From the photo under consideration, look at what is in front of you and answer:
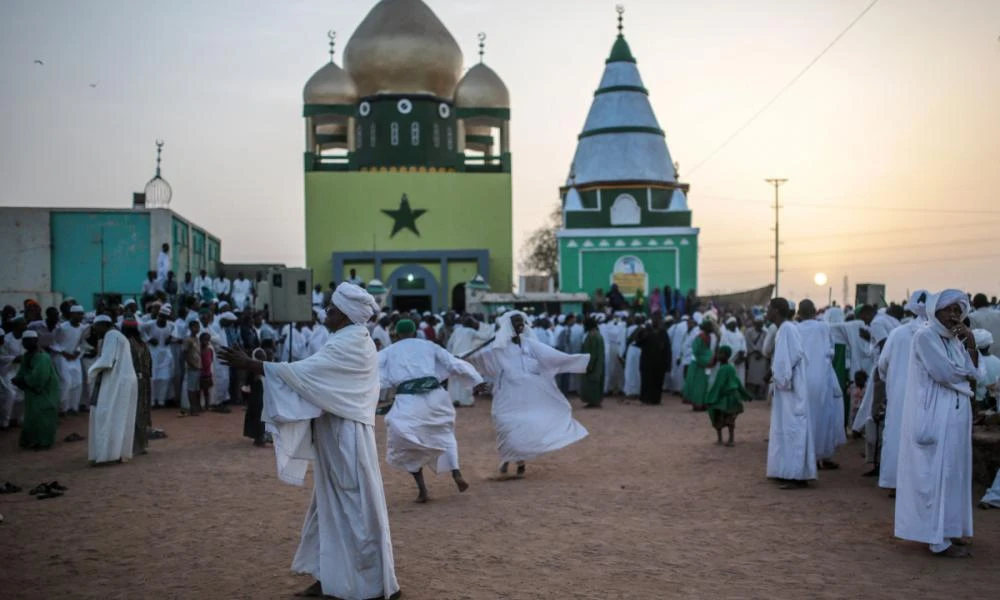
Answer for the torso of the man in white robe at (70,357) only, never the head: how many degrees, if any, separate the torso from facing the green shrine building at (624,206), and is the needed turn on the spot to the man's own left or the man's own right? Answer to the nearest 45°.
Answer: approximately 90° to the man's own left

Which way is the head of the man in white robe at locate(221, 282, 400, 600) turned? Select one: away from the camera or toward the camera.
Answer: away from the camera

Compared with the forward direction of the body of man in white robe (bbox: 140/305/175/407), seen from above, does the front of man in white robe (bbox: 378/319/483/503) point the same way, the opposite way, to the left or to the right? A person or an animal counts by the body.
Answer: the opposite way

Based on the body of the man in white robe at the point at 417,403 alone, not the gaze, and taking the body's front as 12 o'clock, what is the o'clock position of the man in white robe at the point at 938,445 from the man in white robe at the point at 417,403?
the man in white robe at the point at 938,445 is roughly at 4 o'clock from the man in white robe at the point at 417,403.

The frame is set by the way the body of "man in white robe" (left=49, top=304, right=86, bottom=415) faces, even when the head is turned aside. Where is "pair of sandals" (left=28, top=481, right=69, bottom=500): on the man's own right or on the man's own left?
on the man's own right

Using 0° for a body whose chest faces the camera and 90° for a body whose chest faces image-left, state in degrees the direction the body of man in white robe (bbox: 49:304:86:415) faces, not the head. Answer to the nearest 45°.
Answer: approximately 315°

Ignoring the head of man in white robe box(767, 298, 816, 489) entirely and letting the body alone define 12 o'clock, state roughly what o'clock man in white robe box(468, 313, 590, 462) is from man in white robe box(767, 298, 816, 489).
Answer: man in white robe box(468, 313, 590, 462) is roughly at 12 o'clock from man in white robe box(767, 298, 816, 489).

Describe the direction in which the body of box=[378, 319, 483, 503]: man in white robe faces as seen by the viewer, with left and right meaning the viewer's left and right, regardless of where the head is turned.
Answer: facing away from the viewer
